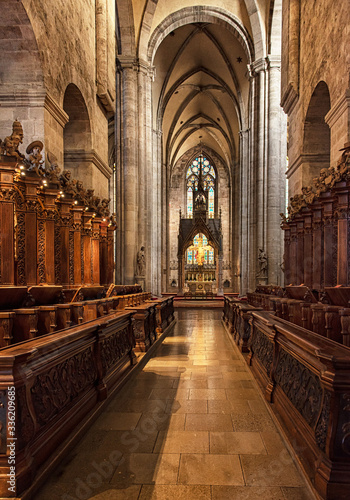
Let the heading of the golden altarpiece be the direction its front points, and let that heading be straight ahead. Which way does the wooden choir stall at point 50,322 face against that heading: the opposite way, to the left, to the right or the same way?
to the left

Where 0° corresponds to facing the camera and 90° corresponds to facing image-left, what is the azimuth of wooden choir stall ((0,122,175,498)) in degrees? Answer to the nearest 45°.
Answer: approximately 270°

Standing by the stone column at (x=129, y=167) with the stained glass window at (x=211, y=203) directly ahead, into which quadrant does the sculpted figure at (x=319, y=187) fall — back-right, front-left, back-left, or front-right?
back-right

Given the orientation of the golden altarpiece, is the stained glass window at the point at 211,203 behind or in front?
behind

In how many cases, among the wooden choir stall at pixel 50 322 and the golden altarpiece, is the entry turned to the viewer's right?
1

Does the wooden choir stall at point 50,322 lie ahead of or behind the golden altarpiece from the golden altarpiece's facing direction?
ahead

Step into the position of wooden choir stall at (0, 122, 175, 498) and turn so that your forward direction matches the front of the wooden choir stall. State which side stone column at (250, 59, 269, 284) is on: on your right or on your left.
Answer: on your left

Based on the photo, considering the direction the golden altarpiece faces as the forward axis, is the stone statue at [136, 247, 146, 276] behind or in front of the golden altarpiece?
in front

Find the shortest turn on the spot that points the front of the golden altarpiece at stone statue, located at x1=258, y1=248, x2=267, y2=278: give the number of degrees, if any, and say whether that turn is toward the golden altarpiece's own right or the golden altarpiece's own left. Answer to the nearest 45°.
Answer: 0° — it already faces it
